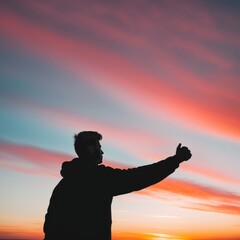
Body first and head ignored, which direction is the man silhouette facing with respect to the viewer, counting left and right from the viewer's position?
facing away from the viewer and to the right of the viewer
